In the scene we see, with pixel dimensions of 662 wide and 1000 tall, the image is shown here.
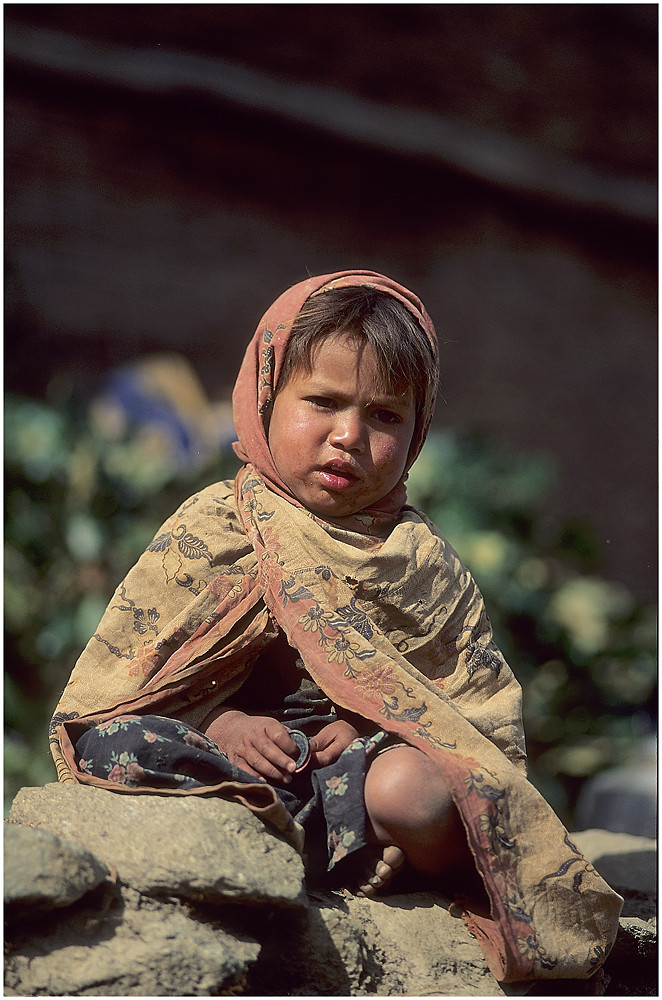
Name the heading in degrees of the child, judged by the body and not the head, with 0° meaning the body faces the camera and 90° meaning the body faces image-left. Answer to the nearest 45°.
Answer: approximately 0°

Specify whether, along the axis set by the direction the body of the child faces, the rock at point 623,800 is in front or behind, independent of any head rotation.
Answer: behind

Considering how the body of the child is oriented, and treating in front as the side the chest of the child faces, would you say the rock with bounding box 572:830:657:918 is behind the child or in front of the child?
behind
